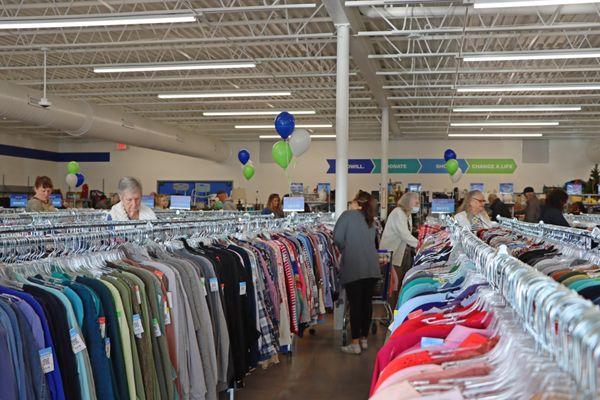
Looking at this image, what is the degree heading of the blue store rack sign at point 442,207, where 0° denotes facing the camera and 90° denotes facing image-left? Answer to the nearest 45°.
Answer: approximately 0°

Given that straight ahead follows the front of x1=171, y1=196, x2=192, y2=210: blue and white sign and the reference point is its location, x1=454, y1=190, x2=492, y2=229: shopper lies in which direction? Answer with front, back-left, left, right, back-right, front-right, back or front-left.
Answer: front-left

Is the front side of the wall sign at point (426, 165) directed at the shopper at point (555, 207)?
yes

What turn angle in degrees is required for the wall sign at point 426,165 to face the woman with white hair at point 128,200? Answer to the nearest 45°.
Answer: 0° — it already faces them

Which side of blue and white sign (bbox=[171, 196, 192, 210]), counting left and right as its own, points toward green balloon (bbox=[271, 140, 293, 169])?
left

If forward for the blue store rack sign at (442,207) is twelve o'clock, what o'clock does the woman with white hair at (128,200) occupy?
The woman with white hair is roughly at 1 o'clock from the blue store rack sign.
